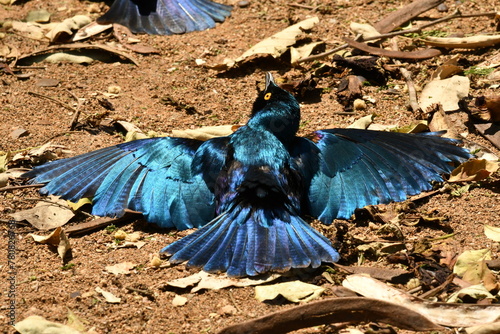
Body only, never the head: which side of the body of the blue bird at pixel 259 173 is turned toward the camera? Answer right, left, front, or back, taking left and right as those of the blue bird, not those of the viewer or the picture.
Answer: back

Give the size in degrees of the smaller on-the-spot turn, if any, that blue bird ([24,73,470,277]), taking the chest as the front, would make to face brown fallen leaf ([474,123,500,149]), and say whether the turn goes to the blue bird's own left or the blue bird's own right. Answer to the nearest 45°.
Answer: approximately 45° to the blue bird's own right

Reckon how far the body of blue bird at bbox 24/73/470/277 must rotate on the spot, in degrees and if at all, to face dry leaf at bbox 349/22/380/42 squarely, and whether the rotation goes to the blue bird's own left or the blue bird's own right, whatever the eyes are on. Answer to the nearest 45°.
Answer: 0° — it already faces it

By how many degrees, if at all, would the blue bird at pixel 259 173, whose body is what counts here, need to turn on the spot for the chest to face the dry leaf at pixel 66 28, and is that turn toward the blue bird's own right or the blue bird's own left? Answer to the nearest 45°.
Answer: approximately 45° to the blue bird's own left

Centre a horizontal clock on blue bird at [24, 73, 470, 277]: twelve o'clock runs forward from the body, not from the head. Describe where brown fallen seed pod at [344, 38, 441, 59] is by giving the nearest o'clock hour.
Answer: The brown fallen seed pod is roughly at 1 o'clock from the blue bird.

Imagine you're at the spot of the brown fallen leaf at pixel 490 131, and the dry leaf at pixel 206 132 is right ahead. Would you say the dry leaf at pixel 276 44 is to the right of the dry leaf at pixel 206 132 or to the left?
right

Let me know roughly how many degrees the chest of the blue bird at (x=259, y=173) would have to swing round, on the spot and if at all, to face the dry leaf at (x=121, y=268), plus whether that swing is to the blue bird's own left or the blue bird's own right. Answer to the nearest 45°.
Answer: approximately 135° to the blue bird's own left

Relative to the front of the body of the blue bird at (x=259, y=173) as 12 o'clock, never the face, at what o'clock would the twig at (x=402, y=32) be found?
The twig is roughly at 1 o'clock from the blue bird.

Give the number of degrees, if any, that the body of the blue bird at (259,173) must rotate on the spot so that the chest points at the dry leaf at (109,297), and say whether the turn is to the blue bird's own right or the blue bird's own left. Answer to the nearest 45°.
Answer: approximately 135° to the blue bird's own left

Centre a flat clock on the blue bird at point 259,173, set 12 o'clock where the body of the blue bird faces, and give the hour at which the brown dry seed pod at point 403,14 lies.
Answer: The brown dry seed pod is roughly at 1 o'clock from the blue bird.

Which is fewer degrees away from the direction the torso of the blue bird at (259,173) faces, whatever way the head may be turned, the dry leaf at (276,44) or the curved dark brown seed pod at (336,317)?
the dry leaf

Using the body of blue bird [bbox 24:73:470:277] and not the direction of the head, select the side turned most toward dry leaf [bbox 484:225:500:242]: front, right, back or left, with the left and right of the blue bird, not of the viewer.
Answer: right
